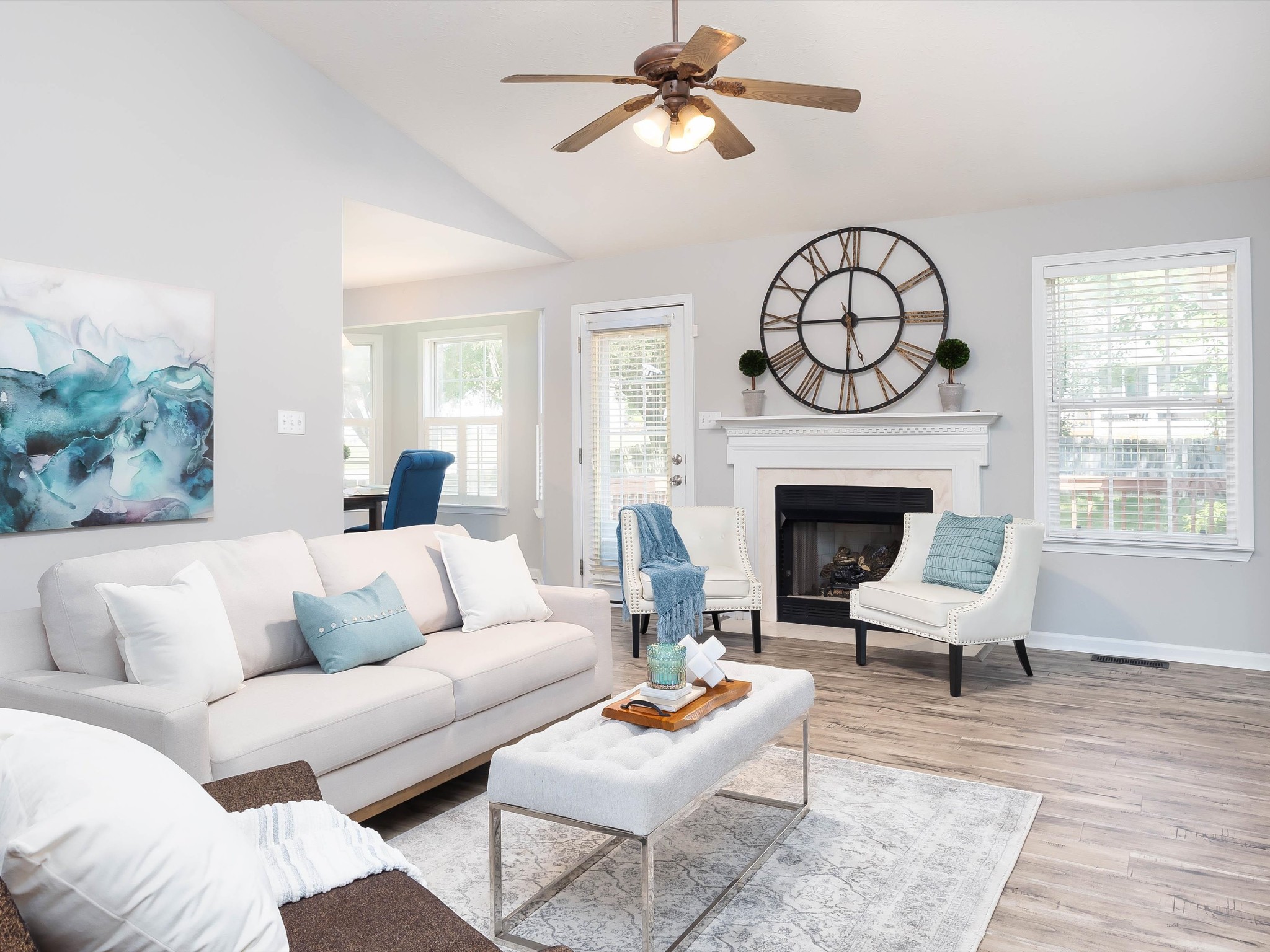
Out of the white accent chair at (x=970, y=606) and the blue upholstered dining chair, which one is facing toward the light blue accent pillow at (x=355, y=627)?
the white accent chair

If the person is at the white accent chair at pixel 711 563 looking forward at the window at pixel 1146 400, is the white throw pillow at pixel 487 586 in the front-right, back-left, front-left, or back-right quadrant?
back-right

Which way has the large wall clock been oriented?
toward the camera

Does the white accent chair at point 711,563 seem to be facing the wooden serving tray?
yes

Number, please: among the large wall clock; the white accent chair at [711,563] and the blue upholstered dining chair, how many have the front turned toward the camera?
2

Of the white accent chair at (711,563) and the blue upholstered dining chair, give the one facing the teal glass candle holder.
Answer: the white accent chair

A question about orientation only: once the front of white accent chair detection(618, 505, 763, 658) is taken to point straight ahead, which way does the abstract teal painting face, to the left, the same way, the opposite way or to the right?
to the left

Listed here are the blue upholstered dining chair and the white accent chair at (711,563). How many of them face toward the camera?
1

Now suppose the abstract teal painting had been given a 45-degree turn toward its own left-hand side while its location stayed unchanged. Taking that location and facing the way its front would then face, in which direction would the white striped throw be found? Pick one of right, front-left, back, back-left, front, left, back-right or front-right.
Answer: right

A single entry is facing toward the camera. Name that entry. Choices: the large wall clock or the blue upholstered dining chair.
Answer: the large wall clock

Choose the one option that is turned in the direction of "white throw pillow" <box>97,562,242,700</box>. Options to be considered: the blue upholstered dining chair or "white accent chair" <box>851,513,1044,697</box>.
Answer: the white accent chair

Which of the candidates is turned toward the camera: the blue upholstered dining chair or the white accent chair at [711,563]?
the white accent chair

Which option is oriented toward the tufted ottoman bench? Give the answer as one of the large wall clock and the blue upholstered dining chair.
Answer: the large wall clock

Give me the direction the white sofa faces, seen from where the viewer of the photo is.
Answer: facing the viewer and to the right of the viewer

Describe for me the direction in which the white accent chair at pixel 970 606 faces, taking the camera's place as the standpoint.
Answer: facing the viewer and to the left of the viewer

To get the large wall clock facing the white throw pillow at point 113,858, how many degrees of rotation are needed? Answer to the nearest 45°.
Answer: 0° — it already faces it

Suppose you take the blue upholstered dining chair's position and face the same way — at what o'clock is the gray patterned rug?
The gray patterned rug is roughly at 7 o'clock from the blue upholstered dining chair.

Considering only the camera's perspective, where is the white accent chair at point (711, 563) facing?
facing the viewer

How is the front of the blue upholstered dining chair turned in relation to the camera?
facing away from the viewer and to the left of the viewer
